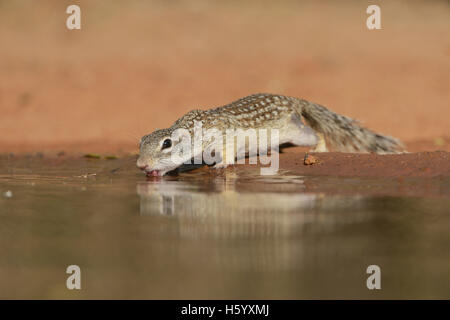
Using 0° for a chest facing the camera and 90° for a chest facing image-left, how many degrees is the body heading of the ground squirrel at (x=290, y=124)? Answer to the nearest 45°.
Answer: approximately 90°
